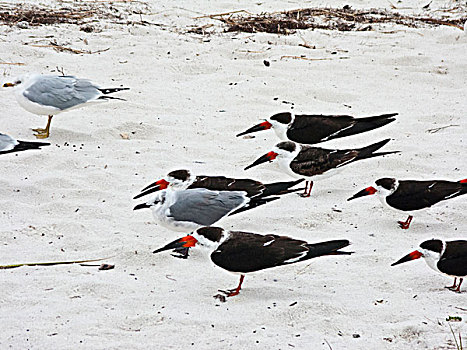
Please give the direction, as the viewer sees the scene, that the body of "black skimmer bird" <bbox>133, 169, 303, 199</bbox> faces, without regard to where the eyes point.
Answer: to the viewer's left

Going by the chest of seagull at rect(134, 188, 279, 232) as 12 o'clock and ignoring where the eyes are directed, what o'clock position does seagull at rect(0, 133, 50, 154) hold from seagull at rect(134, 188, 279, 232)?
seagull at rect(0, 133, 50, 154) is roughly at 1 o'clock from seagull at rect(134, 188, 279, 232).

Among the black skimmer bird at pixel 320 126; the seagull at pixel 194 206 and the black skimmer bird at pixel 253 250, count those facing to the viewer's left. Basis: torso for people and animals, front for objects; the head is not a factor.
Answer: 3

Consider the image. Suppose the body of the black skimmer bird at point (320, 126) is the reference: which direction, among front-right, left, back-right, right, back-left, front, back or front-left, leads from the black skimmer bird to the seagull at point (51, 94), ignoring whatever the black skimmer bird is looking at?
front

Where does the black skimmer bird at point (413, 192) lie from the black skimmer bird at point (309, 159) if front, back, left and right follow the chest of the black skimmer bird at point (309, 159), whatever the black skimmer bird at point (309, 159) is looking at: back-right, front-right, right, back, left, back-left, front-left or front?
back-left

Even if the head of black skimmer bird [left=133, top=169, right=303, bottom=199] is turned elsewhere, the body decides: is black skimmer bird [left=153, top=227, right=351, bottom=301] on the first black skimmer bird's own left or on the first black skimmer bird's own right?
on the first black skimmer bird's own left

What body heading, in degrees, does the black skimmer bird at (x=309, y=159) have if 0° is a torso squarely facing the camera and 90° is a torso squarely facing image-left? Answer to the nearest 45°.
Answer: approximately 90°

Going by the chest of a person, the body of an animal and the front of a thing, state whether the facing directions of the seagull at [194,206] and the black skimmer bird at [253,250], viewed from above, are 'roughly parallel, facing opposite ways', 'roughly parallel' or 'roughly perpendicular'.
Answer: roughly parallel

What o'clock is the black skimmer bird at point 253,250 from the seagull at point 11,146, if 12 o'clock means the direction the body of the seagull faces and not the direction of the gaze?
The black skimmer bird is roughly at 8 o'clock from the seagull.

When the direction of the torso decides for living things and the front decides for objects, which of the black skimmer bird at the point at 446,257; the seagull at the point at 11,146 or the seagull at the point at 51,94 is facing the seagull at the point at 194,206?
the black skimmer bird

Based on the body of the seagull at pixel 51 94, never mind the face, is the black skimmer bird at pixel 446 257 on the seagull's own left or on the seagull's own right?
on the seagull's own left

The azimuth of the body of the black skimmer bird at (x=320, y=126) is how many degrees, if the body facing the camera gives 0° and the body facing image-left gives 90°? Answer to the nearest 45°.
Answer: approximately 90°

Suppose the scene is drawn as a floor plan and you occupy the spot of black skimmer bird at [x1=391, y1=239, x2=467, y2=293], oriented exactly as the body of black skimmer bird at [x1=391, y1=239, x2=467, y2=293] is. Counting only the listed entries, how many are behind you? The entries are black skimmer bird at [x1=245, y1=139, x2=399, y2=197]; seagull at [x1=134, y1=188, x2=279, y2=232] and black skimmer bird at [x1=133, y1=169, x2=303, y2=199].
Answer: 0

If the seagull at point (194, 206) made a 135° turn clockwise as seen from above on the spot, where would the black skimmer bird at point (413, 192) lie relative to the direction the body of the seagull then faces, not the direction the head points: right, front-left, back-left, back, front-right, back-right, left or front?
front-right

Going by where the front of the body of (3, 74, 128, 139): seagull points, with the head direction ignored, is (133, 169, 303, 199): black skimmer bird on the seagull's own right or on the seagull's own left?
on the seagull's own left

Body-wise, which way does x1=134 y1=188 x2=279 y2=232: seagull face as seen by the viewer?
to the viewer's left

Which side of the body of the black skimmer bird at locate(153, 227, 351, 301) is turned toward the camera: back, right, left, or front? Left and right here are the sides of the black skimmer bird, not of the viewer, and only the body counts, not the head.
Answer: left

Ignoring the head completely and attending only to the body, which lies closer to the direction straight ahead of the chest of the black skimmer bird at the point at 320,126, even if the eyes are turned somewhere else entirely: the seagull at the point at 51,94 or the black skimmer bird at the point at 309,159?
the seagull

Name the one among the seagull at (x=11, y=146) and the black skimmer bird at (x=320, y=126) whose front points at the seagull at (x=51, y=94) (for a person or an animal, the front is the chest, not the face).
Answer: the black skimmer bird

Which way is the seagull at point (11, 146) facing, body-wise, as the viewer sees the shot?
to the viewer's left

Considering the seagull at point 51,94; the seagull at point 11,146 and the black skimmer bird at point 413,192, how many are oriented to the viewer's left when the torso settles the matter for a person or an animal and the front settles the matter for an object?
3

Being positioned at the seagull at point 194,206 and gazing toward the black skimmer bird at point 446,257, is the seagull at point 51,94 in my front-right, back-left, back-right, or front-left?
back-left

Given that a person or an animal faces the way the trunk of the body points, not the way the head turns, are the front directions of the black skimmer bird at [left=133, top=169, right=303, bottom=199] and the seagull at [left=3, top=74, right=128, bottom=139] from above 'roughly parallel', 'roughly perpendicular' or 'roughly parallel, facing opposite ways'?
roughly parallel

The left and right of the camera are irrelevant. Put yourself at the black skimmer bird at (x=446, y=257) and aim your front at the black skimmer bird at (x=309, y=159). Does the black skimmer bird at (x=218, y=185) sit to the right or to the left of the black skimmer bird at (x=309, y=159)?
left

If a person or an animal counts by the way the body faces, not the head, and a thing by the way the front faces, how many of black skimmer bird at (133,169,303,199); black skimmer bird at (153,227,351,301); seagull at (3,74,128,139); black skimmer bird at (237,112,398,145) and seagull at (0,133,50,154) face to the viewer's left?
5

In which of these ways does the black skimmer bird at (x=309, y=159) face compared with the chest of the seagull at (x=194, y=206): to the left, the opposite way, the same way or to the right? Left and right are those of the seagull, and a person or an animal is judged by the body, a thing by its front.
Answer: the same way

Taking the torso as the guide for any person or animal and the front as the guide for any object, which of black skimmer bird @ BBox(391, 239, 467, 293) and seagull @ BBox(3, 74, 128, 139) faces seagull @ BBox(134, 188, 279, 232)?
the black skimmer bird

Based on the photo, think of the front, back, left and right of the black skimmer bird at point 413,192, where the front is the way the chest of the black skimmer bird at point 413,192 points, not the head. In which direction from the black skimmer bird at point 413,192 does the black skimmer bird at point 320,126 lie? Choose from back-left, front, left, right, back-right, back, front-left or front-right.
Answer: front-right
